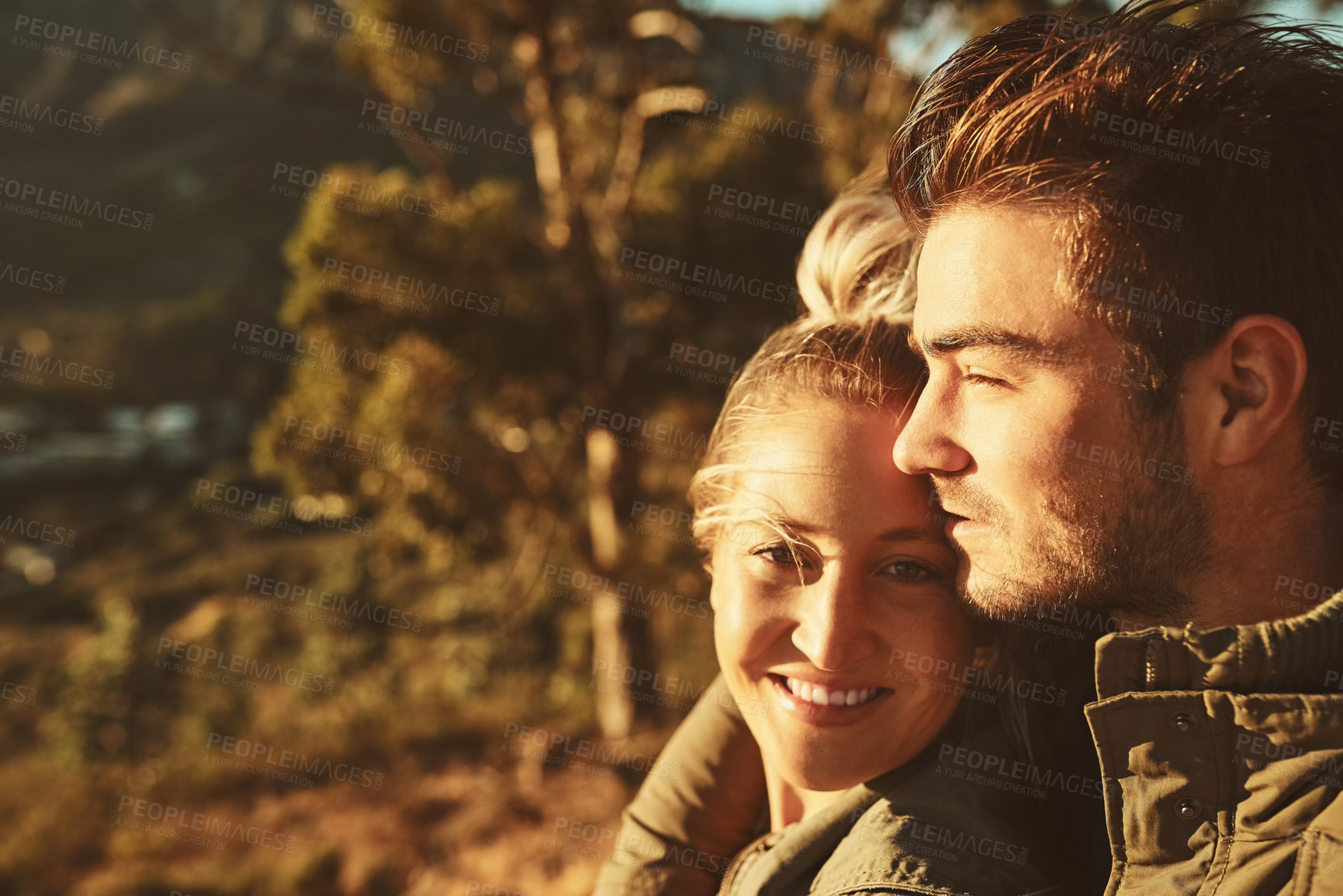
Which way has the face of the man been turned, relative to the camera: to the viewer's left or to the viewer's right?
to the viewer's left

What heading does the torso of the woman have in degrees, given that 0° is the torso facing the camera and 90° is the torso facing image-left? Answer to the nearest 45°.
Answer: approximately 45°

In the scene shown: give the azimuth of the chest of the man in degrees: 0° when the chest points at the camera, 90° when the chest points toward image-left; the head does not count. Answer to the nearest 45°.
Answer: approximately 90°

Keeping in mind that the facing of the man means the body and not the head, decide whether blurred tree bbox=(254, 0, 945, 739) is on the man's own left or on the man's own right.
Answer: on the man's own right
